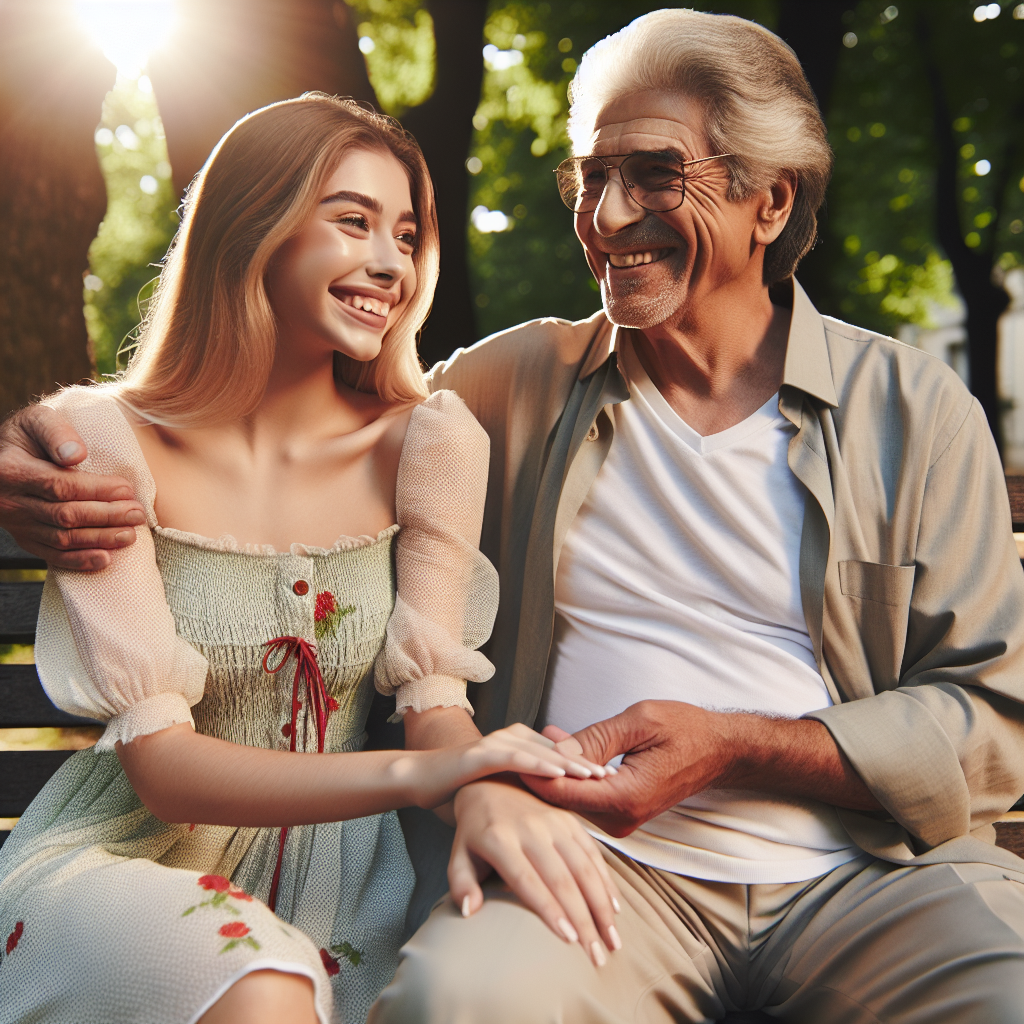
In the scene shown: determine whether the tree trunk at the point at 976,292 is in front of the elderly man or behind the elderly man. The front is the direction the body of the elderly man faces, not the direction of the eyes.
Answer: behind

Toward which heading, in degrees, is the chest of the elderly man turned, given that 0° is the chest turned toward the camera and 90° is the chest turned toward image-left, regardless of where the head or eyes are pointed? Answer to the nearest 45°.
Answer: approximately 45°

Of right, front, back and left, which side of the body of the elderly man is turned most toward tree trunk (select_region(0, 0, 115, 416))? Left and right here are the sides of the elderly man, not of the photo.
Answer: right

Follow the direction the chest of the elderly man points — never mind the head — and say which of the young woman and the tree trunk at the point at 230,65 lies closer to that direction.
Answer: the young woman

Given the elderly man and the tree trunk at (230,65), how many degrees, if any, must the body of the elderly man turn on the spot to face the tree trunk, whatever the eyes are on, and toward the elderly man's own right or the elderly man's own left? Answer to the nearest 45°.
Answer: approximately 90° to the elderly man's own right

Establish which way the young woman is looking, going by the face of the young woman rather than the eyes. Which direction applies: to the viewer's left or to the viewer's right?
to the viewer's right

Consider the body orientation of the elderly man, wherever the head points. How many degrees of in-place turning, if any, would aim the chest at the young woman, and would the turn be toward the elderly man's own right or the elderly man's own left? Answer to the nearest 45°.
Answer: approximately 45° to the elderly man's own right

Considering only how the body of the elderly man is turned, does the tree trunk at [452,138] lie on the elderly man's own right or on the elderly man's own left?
on the elderly man's own right

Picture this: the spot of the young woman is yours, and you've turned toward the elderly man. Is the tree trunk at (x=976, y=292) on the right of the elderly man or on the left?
left
